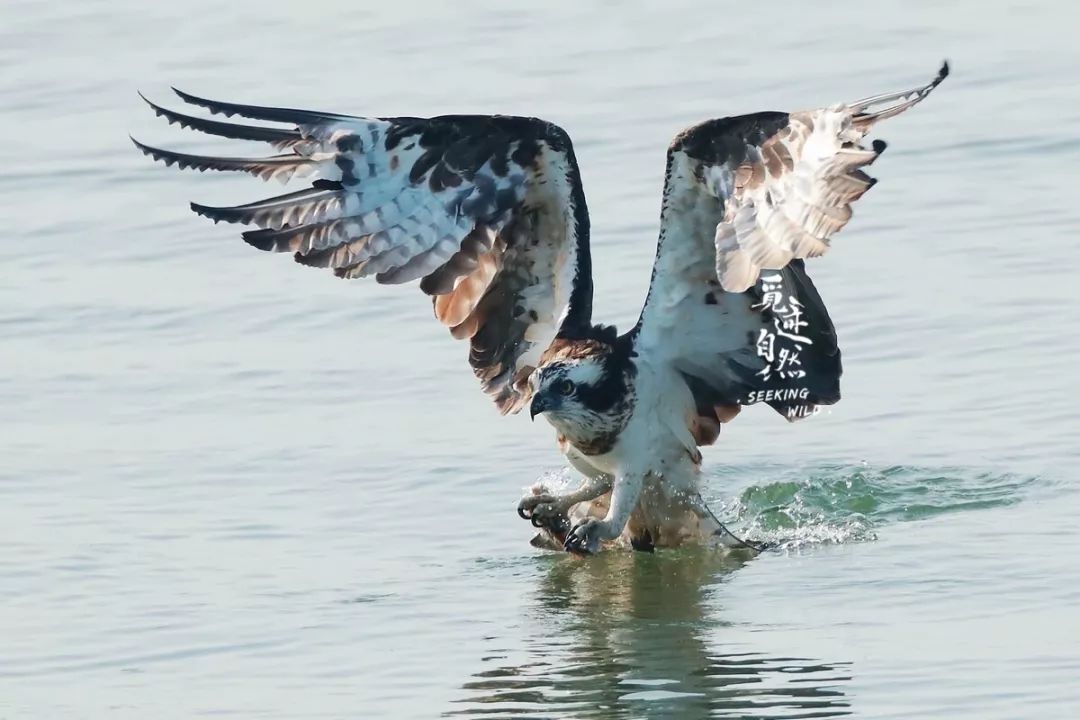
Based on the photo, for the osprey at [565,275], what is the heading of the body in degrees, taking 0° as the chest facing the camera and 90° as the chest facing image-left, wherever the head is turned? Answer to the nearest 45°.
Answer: approximately 45°
